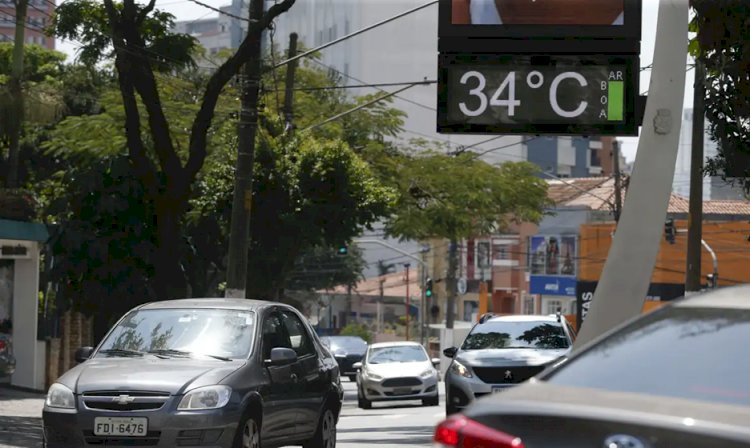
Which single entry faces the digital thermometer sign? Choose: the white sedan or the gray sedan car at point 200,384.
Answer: the white sedan

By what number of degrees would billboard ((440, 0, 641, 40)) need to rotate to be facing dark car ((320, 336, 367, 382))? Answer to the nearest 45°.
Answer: approximately 180°

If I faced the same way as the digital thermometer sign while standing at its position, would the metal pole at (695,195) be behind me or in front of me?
behind

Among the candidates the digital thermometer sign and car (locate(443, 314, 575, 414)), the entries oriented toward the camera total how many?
2

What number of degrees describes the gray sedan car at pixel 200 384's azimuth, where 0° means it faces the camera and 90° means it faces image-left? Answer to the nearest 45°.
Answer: approximately 45°

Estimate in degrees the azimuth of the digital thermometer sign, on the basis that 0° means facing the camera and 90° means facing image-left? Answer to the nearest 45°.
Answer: approximately 0°
